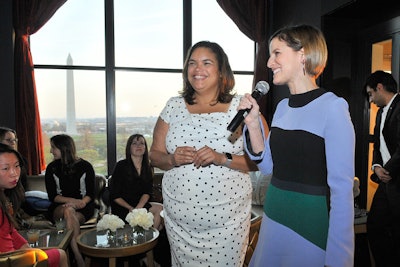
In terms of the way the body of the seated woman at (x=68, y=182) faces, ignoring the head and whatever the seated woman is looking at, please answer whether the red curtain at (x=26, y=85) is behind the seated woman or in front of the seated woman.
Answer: behind

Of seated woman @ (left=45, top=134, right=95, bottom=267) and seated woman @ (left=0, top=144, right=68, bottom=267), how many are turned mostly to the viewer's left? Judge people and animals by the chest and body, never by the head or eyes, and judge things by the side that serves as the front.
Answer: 0

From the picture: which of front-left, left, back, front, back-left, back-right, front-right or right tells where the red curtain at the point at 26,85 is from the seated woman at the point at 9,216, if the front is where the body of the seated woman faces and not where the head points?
back-left

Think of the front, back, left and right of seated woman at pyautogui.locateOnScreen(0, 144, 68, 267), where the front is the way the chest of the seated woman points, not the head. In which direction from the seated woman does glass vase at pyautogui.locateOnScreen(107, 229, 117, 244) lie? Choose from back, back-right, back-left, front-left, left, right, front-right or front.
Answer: left

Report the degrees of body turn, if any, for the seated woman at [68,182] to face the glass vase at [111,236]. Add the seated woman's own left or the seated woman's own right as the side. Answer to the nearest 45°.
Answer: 0° — they already face it

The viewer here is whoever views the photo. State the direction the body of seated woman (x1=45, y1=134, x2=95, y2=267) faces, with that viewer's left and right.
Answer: facing the viewer

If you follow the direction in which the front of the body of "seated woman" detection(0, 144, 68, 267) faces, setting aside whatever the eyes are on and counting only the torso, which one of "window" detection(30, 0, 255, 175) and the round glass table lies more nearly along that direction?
the round glass table

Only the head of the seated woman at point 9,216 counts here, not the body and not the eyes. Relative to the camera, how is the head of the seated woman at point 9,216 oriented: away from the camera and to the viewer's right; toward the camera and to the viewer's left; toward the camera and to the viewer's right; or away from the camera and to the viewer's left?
toward the camera and to the viewer's right

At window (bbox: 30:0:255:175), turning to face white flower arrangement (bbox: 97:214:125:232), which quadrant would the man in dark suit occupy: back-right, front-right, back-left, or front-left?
front-left

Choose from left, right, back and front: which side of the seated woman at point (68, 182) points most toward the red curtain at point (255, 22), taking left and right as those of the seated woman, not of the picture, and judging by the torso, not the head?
left

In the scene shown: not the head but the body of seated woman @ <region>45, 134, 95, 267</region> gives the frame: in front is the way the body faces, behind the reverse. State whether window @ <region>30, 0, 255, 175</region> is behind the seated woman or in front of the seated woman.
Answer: behind

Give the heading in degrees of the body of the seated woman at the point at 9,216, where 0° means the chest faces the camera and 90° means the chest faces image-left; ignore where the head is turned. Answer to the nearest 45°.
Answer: approximately 315°

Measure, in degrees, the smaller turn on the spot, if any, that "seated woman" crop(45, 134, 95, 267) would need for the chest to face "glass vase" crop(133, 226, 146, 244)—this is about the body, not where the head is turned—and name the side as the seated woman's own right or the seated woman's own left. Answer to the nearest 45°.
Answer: approximately 45° to the seated woman's own left

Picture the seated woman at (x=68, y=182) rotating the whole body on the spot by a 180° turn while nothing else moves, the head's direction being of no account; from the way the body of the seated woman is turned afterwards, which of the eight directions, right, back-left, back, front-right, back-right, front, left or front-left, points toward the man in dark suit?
back-right
